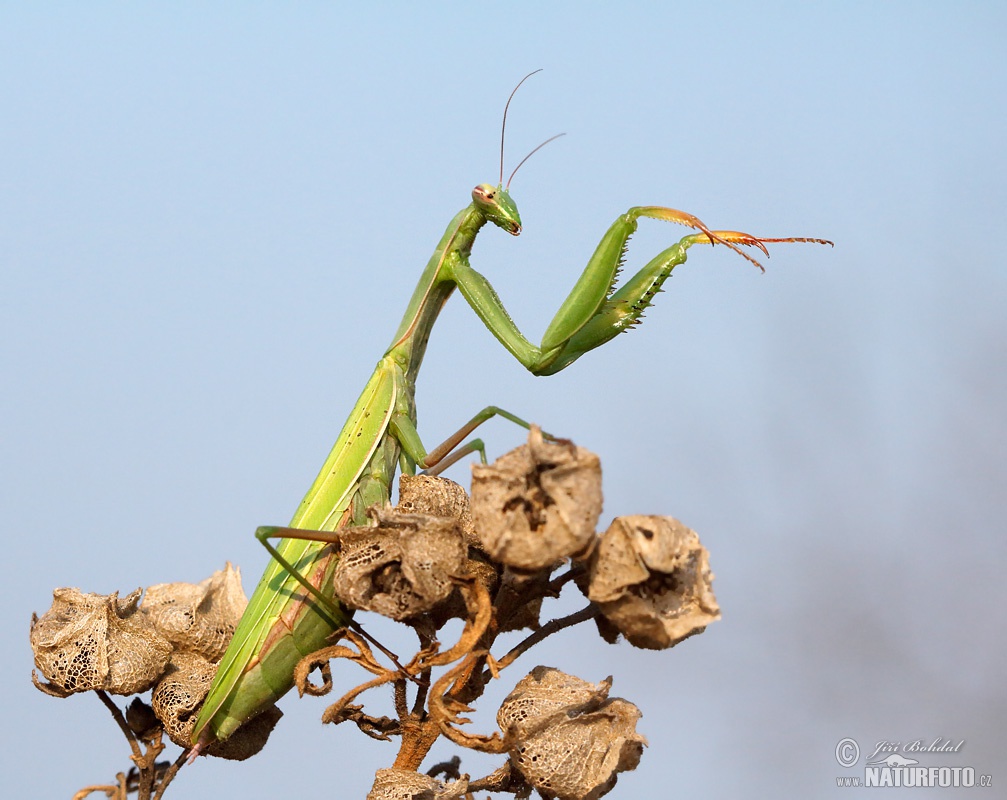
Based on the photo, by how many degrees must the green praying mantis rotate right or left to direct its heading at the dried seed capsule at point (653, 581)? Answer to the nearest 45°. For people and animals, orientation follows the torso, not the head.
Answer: approximately 45° to its right

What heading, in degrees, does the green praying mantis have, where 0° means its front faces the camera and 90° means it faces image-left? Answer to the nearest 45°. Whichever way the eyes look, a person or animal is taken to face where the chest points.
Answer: approximately 270°
